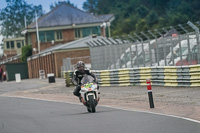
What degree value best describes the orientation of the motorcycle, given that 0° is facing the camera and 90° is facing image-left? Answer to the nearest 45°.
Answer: approximately 0°

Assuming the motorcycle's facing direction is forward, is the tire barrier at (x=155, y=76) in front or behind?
behind
